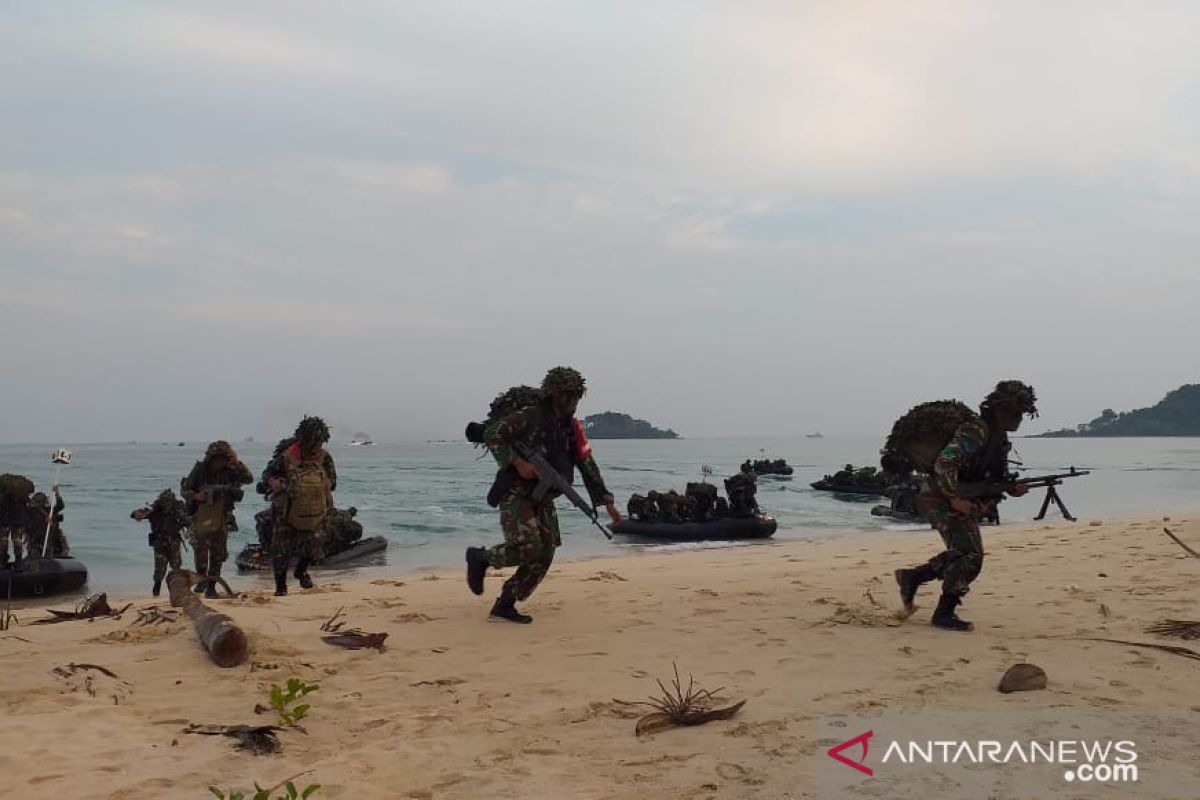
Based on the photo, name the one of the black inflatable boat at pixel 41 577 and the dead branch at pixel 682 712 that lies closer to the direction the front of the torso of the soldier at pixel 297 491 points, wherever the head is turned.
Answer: the dead branch

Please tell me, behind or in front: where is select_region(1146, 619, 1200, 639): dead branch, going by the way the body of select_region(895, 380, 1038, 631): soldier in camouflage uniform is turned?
in front

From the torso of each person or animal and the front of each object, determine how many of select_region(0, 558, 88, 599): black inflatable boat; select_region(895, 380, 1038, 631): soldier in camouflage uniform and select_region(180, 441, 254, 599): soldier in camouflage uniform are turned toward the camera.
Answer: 1

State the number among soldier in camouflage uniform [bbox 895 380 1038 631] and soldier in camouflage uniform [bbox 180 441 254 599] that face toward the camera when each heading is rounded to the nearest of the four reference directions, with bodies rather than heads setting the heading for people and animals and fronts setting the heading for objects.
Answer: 1

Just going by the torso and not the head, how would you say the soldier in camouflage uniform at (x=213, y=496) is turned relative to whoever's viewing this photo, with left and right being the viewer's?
facing the viewer

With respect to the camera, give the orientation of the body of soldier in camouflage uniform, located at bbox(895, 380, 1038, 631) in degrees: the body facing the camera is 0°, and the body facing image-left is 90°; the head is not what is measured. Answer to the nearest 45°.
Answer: approximately 270°

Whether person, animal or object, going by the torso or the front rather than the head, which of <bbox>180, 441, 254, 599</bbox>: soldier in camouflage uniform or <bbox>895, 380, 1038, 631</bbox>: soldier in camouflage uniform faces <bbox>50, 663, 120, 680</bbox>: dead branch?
<bbox>180, 441, 254, 599</bbox>: soldier in camouflage uniform

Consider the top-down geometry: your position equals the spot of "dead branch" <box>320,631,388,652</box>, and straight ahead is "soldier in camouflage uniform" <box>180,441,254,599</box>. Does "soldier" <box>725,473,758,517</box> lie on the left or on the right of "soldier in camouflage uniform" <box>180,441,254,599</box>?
right

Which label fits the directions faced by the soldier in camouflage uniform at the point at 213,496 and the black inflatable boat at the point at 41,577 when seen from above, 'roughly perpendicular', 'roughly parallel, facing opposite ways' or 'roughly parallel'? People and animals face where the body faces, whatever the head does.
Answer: roughly perpendicular

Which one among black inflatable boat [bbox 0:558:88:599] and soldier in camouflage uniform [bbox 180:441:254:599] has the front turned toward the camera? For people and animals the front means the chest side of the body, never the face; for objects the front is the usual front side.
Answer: the soldier in camouflage uniform

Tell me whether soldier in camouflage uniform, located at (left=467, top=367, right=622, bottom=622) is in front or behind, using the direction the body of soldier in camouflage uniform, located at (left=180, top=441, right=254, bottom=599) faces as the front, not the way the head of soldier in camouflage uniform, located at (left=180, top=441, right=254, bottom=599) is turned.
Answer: in front

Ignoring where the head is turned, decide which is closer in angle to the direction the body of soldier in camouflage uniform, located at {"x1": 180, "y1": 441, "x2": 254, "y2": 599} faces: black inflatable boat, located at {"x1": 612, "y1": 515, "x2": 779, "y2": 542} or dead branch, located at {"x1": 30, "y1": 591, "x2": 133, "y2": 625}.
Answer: the dead branch

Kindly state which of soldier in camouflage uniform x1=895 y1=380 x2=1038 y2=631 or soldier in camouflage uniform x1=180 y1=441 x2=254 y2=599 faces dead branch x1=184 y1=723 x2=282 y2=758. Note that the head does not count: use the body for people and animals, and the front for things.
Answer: soldier in camouflage uniform x1=180 y1=441 x2=254 y2=599

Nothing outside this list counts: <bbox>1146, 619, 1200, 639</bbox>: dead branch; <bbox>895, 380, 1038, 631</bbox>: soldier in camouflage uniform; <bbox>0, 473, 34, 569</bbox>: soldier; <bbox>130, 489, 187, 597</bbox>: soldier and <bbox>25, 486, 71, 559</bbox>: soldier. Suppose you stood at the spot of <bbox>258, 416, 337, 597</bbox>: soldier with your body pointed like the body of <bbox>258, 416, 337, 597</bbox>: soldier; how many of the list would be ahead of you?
2

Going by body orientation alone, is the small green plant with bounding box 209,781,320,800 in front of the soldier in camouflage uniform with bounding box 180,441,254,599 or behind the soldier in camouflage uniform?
in front
